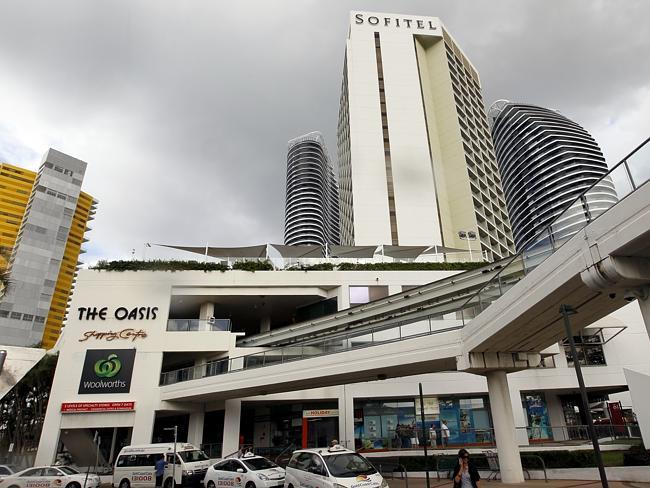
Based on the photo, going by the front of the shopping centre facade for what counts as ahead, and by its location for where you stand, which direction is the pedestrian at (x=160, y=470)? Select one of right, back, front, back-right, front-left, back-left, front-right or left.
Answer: front

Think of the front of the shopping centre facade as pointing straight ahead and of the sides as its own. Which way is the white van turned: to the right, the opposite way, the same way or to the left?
to the left

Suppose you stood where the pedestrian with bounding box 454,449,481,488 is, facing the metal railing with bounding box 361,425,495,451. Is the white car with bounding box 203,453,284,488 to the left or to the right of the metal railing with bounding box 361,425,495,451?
left

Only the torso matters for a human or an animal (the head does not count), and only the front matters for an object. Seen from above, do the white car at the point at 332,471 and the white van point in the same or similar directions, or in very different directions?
same or similar directions

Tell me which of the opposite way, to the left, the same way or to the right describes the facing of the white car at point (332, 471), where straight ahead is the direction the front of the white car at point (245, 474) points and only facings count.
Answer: the same way

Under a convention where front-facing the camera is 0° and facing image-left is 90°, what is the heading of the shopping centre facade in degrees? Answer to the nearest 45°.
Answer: approximately 0°

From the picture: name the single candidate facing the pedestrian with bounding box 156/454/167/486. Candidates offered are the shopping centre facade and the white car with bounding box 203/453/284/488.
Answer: the shopping centre facade

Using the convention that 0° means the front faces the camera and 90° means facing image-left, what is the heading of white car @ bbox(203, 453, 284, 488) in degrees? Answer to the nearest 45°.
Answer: approximately 315°

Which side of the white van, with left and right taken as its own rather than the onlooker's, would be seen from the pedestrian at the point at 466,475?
front

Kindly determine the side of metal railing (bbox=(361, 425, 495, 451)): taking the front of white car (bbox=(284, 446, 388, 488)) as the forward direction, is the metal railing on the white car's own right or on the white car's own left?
on the white car's own left

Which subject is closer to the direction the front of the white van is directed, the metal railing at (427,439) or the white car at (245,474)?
the white car

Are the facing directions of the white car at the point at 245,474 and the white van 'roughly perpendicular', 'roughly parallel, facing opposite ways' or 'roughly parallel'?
roughly parallel

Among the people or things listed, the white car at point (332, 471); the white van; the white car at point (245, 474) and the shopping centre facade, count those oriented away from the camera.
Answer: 0

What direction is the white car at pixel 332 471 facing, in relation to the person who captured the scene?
facing the viewer and to the right of the viewer
